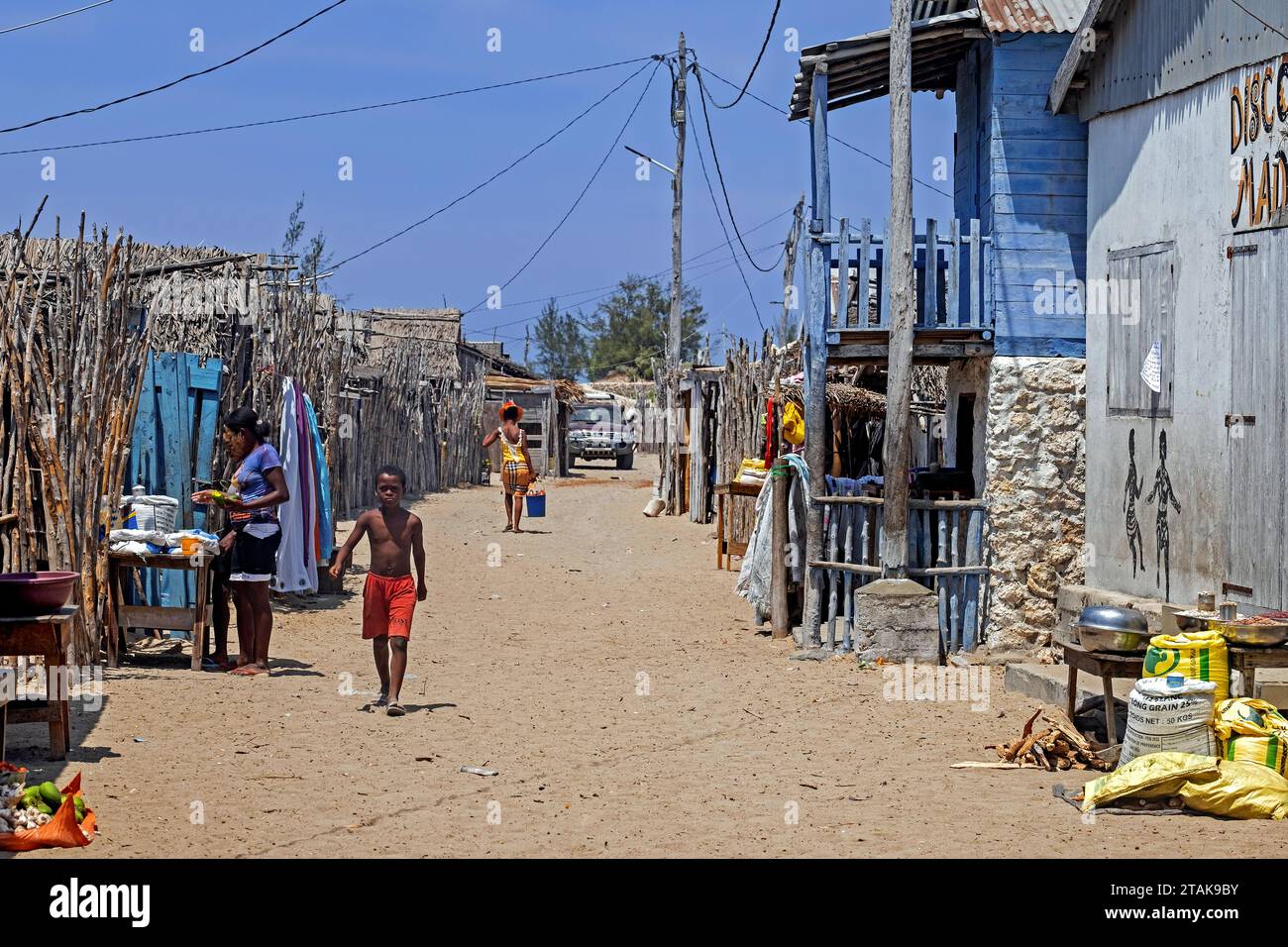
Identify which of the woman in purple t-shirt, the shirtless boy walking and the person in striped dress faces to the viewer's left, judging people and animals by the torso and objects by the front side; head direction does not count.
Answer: the woman in purple t-shirt

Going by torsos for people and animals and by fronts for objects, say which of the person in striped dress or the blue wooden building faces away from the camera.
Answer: the person in striped dress

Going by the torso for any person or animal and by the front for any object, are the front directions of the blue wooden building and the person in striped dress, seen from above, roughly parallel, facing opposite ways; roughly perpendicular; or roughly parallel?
roughly perpendicular

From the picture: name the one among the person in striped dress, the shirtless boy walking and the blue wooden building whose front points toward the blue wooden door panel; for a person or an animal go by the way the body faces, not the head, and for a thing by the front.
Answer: the blue wooden building

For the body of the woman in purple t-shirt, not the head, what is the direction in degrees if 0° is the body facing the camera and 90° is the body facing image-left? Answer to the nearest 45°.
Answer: approximately 90°

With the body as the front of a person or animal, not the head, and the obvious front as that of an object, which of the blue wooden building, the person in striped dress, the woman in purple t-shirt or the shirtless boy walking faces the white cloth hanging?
the blue wooden building

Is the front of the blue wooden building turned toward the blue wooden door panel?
yes

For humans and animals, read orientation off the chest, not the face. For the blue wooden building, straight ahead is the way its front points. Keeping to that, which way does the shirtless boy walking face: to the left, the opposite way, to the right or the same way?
to the left

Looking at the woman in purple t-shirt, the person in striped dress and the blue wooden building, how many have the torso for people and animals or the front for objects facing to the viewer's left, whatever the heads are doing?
2

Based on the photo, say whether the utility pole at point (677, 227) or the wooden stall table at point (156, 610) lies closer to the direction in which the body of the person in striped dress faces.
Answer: the utility pole

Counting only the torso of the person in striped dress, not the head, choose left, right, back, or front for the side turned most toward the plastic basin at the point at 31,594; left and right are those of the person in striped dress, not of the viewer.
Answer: back

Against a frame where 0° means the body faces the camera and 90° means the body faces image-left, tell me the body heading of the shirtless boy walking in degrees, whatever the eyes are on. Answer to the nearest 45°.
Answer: approximately 0°

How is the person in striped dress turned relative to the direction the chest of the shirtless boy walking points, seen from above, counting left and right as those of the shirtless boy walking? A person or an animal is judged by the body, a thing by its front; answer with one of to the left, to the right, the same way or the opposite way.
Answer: the opposite way

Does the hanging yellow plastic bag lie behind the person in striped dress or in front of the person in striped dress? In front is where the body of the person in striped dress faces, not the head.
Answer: behind

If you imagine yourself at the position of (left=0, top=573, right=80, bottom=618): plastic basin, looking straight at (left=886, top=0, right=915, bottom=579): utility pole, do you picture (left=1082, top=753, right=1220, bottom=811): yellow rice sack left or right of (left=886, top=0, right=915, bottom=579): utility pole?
right

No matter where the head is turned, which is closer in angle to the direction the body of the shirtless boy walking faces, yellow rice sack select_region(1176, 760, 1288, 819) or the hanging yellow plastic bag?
the yellow rice sack
